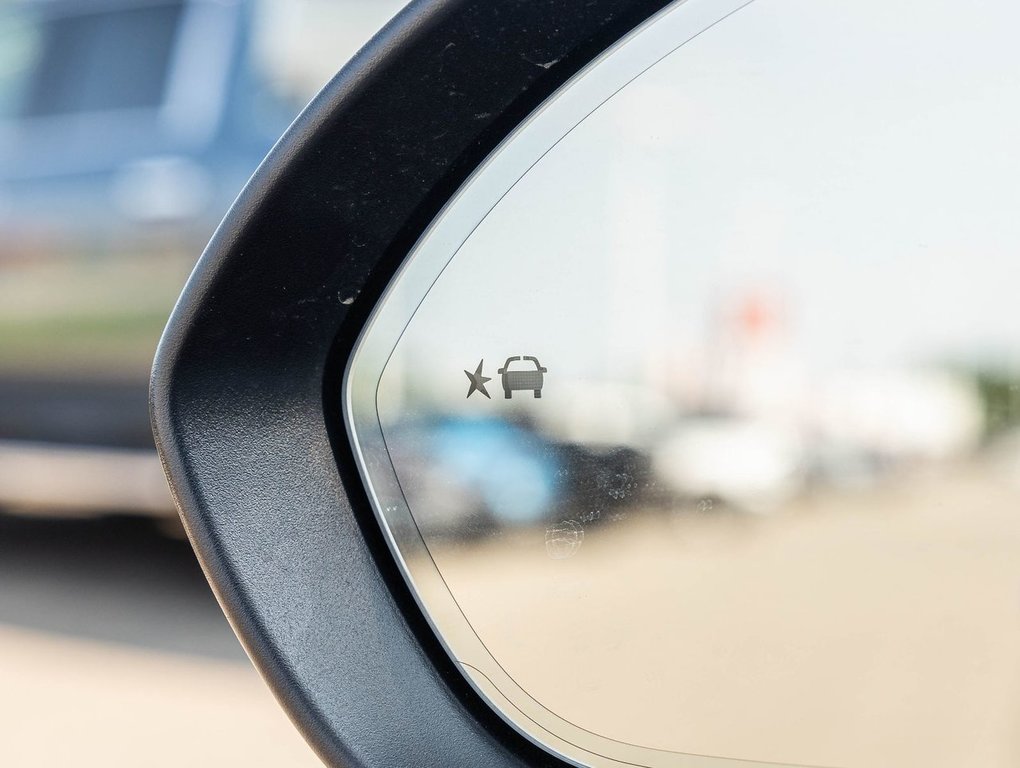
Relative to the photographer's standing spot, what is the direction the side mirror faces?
facing the viewer
